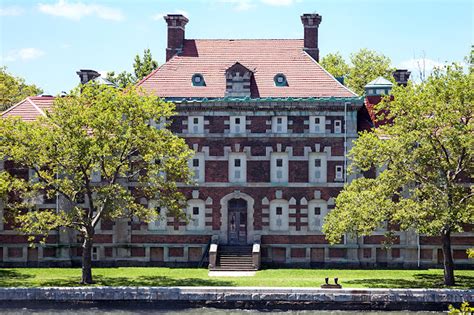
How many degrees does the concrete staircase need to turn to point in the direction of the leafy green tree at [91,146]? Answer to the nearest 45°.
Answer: approximately 45° to its right

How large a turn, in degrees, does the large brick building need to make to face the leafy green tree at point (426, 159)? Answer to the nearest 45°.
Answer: approximately 45° to its left

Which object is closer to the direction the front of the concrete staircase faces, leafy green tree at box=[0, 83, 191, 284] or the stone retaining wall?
the stone retaining wall

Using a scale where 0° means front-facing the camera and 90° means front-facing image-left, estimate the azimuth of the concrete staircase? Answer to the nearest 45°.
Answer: approximately 0°

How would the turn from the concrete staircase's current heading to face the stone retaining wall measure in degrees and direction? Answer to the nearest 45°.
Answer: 0° — it already faces it

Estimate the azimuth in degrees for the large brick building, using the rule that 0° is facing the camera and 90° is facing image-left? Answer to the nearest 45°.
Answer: approximately 0°

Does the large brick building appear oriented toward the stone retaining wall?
yes

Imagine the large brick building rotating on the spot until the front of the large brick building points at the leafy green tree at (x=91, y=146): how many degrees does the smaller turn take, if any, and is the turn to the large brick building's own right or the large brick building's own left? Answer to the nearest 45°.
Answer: approximately 45° to the large brick building's own right
